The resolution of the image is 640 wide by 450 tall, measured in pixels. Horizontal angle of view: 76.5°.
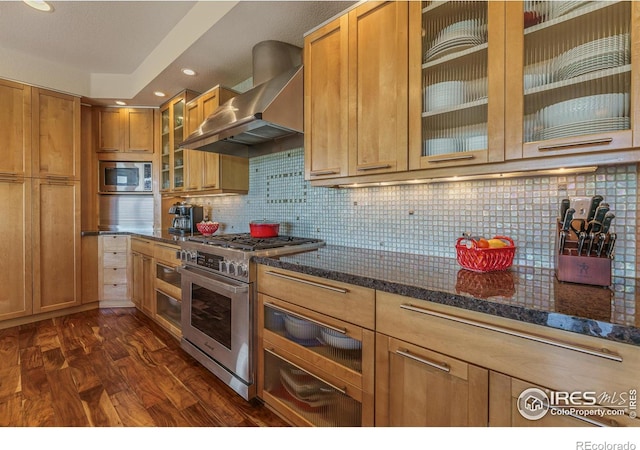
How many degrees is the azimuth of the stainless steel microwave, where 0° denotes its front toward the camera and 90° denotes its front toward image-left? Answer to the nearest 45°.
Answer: approximately 0°

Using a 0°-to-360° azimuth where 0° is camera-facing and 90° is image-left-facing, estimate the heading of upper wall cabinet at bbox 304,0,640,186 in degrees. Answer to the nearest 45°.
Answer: approximately 45°

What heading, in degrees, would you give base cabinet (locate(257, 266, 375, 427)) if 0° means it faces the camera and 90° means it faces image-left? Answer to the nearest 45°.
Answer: approximately 45°

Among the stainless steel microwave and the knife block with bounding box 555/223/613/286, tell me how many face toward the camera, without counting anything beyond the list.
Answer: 2

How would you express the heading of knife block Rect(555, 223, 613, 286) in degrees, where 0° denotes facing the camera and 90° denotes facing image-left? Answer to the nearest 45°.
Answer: approximately 0°

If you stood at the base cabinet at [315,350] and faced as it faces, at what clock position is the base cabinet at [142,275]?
the base cabinet at [142,275] is roughly at 3 o'clock from the base cabinet at [315,350].

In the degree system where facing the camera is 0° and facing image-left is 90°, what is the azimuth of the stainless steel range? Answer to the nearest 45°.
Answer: approximately 45°
